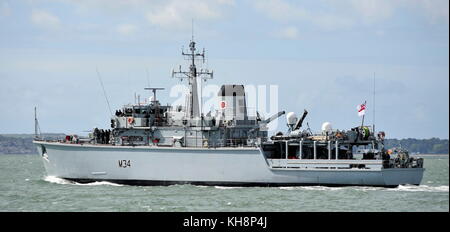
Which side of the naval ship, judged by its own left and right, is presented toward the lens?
left
